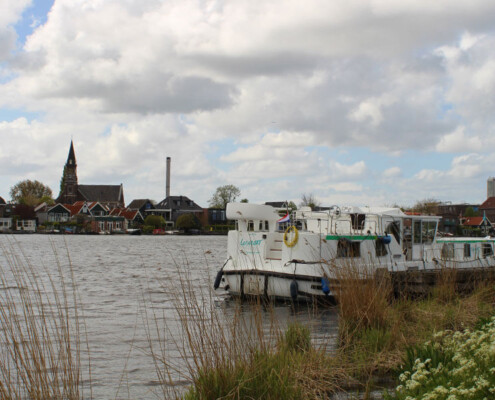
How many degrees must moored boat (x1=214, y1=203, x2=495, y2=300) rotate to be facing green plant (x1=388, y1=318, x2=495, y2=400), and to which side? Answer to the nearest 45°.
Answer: approximately 135° to its right

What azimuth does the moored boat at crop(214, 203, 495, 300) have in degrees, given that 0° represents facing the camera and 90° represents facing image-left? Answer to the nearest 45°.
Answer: approximately 225°
